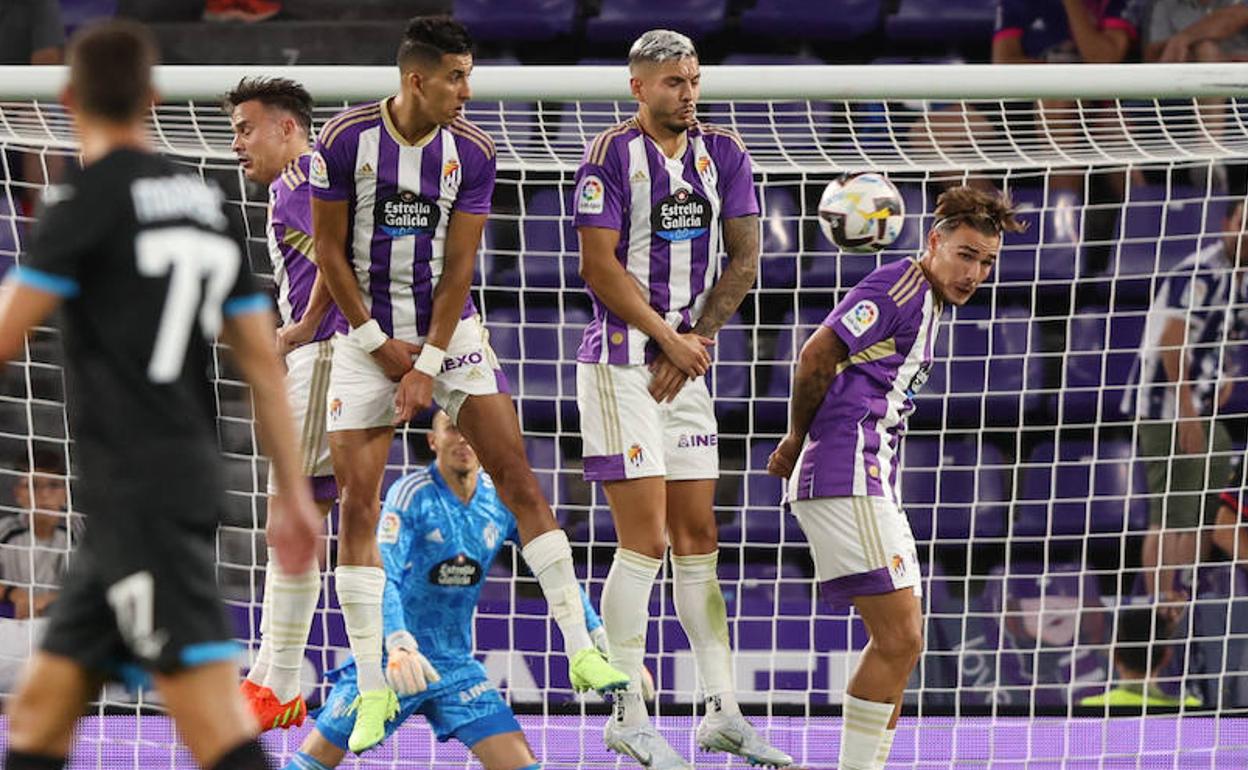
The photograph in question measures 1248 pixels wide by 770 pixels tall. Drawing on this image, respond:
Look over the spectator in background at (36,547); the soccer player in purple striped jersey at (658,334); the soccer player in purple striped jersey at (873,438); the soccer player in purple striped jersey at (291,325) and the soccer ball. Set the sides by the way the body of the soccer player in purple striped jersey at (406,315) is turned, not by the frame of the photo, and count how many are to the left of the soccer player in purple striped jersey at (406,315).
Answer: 3

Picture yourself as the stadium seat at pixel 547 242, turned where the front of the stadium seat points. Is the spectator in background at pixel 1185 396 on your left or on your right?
on your left

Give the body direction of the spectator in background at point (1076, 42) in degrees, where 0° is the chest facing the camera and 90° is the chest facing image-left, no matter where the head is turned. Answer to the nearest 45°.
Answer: approximately 0°

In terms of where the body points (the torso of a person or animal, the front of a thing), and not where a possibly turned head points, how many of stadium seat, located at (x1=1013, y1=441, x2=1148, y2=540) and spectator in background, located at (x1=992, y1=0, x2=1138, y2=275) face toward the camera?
2

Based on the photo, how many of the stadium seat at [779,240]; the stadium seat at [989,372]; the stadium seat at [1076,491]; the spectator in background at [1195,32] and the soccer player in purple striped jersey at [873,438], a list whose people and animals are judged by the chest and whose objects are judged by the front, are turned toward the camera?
4

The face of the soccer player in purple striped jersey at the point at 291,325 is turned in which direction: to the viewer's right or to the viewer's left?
to the viewer's left
